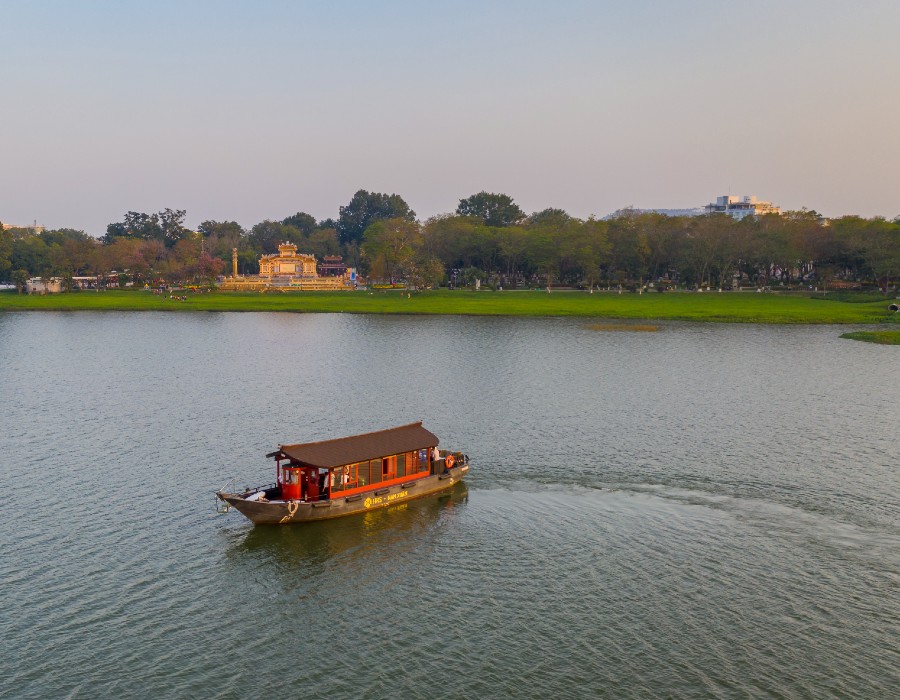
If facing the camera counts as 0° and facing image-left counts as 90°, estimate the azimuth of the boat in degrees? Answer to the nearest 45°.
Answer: approximately 45°
